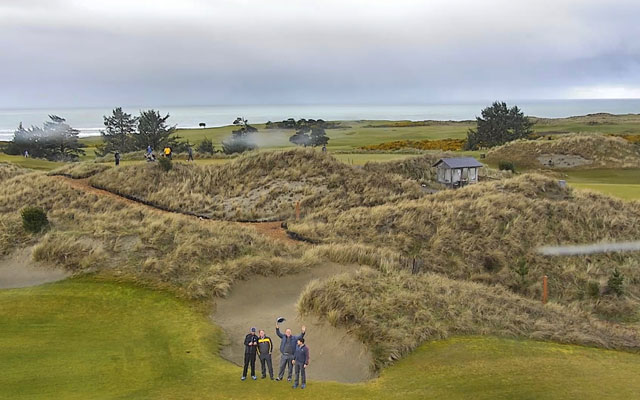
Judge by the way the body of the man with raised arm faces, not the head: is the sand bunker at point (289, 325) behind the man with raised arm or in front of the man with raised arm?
behind

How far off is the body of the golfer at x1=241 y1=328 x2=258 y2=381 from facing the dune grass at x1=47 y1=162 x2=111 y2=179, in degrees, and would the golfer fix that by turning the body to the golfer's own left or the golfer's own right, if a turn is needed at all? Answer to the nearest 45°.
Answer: approximately 135° to the golfer's own right

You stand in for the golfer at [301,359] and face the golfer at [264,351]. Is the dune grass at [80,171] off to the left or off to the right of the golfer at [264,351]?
right

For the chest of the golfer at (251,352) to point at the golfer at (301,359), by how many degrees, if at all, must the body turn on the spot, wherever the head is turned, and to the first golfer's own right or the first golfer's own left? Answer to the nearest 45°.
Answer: approximately 45° to the first golfer's own left

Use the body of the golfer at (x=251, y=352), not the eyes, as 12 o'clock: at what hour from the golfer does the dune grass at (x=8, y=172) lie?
The dune grass is roughly at 5 o'clock from the golfer.

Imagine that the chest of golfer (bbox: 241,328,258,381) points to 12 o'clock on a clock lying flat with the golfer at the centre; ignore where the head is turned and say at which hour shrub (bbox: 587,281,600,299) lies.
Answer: The shrub is roughly at 8 o'clock from the golfer.

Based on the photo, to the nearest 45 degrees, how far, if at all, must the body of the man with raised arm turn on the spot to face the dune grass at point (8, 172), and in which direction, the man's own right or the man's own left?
approximately 135° to the man's own right

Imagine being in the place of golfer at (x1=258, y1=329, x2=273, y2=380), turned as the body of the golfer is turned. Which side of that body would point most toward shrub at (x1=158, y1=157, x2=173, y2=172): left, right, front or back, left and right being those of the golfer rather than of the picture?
back
